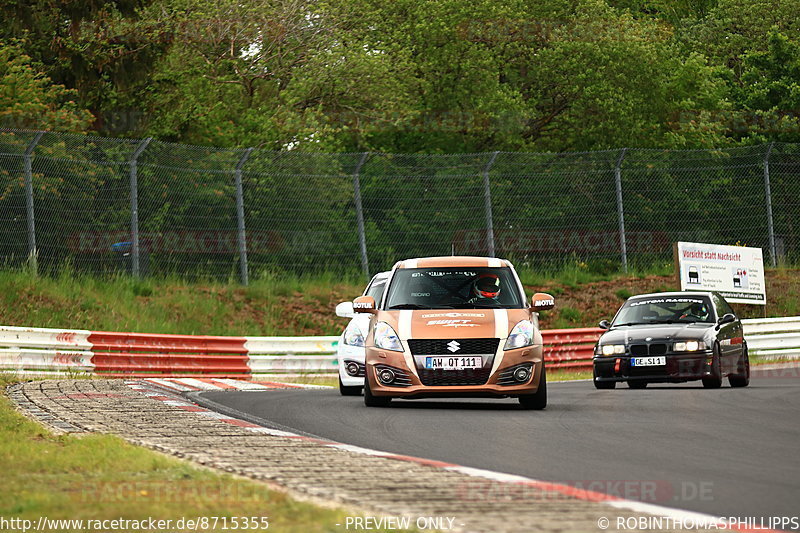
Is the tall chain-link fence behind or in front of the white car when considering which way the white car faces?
behind

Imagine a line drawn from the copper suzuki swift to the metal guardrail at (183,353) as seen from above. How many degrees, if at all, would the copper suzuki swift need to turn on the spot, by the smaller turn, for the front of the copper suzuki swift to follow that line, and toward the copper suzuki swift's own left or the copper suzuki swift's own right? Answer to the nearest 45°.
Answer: approximately 135° to the copper suzuki swift's own right

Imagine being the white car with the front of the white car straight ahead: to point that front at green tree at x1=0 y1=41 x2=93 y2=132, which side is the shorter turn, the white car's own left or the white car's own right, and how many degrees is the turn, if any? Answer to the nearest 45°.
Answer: approximately 135° to the white car's own right

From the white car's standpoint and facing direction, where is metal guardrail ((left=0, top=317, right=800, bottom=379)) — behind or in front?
behind

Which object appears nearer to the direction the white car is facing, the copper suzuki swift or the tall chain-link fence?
the copper suzuki swift

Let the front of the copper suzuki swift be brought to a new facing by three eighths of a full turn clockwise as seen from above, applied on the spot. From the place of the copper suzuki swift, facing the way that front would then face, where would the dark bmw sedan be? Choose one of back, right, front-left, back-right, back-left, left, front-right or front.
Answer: right

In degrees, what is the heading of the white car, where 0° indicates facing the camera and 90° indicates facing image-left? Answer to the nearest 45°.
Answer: approximately 0°

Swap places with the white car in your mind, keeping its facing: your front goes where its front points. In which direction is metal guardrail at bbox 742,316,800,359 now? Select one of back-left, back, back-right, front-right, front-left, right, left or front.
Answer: back-left

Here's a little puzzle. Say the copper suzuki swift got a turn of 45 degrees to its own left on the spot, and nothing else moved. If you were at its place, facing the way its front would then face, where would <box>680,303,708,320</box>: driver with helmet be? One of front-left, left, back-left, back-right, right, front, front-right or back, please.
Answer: left

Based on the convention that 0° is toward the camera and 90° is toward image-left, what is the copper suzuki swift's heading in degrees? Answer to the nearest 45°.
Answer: approximately 0°
